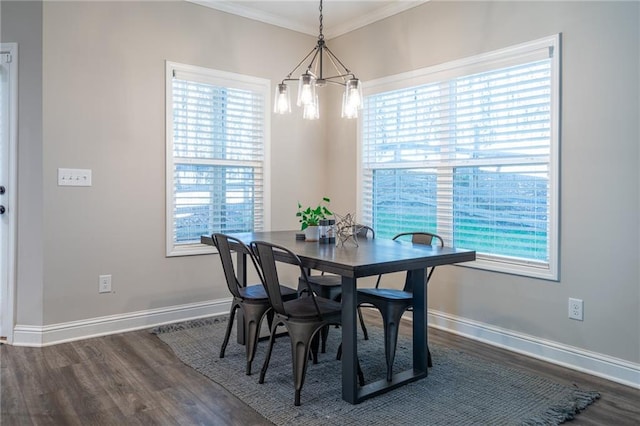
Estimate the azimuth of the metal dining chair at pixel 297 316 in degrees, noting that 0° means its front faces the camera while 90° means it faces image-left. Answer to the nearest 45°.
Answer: approximately 225°

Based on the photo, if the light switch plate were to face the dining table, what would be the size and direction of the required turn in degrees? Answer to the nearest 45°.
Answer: approximately 45° to its left

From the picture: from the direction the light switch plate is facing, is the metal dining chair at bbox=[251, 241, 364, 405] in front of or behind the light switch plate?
in front

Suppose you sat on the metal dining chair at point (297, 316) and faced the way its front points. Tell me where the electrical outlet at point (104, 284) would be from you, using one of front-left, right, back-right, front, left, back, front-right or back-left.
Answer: left

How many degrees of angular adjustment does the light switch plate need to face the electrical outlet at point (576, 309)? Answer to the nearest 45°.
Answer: approximately 45° to its left

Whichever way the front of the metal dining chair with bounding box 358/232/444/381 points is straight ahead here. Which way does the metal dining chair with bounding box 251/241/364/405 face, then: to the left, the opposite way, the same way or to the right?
the opposite way

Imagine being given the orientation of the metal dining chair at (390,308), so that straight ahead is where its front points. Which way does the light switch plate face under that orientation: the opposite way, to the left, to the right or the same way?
to the left

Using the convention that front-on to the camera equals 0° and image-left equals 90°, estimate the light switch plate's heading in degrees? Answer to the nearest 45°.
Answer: approximately 0°

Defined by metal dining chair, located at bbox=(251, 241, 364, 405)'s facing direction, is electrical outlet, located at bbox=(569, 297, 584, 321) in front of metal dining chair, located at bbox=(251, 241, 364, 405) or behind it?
in front
